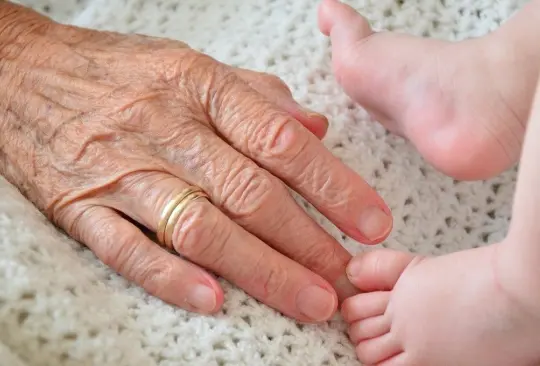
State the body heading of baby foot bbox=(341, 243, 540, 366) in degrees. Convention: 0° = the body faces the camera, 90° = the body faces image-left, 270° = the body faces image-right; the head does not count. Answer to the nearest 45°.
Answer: approximately 90°
